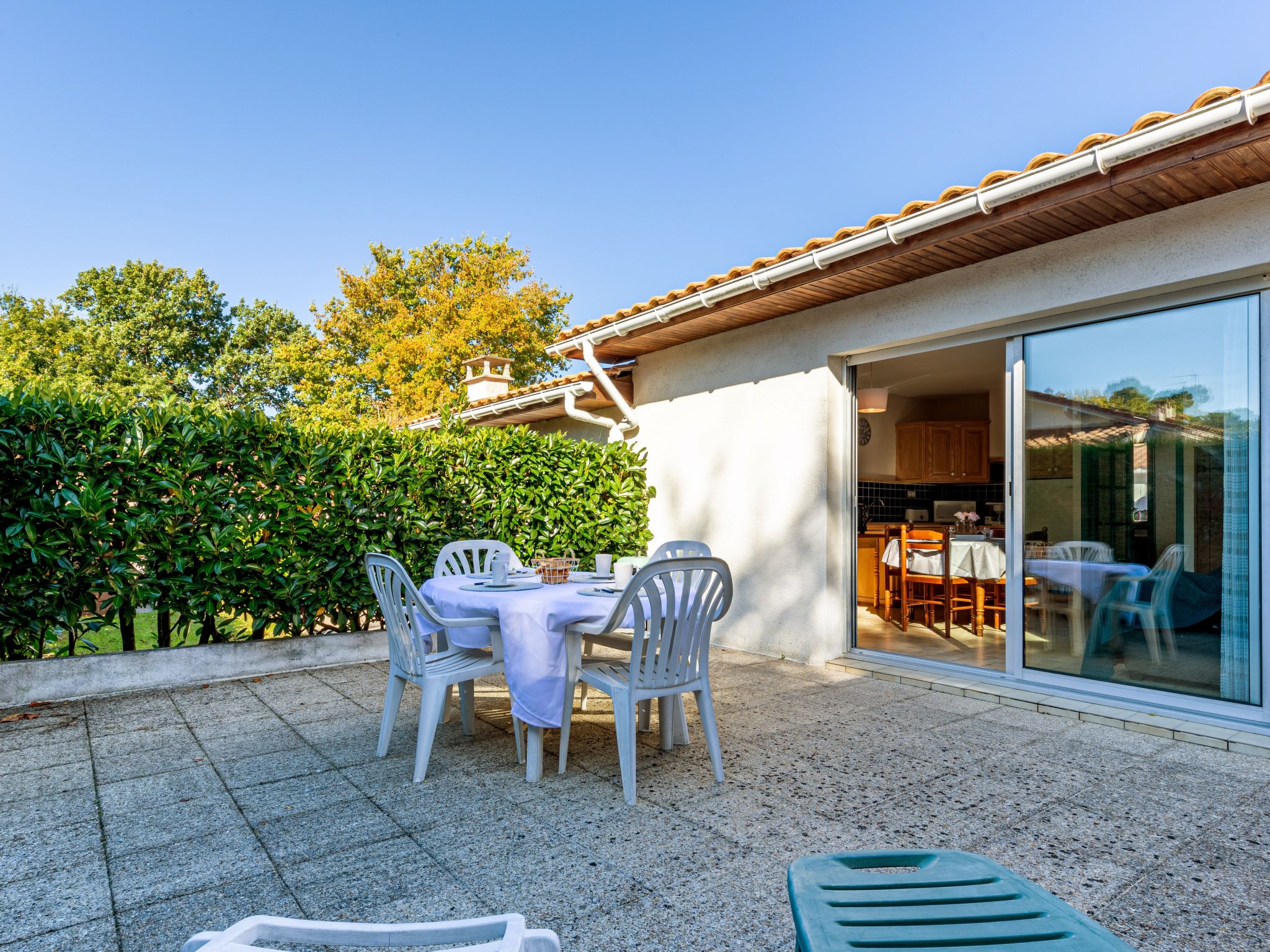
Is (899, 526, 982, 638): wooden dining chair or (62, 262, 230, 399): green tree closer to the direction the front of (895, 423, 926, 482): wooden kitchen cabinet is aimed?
the wooden dining chair

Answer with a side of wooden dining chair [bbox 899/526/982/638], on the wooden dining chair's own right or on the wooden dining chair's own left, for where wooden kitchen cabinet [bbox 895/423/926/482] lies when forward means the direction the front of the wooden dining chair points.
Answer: on the wooden dining chair's own left

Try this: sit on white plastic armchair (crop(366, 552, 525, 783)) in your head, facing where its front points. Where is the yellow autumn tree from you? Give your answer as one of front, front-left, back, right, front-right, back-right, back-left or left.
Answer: front-left

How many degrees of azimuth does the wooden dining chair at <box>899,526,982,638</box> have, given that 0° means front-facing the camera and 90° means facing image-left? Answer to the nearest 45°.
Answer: approximately 225°

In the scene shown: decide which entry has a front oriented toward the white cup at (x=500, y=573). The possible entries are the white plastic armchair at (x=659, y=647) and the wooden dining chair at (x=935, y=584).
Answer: the white plastic armchair

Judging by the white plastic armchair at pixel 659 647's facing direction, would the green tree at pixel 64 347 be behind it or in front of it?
in front

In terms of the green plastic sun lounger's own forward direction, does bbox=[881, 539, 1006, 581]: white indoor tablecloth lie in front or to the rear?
in front

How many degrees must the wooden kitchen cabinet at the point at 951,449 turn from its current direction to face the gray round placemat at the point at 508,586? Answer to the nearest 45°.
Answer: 0° — it already faces it

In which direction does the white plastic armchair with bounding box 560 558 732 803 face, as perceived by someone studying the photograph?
facing away from the viewer and to the left of the viewer

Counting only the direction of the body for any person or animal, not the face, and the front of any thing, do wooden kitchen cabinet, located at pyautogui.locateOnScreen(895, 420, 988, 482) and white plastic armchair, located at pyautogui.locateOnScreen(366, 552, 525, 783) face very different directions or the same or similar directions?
very different directions

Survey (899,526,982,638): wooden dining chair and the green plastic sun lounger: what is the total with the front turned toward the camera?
0

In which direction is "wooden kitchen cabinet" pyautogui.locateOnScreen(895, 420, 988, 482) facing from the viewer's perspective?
toward the camera

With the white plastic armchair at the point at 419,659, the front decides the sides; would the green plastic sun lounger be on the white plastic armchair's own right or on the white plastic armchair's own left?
on the white plastic armchair's own right
